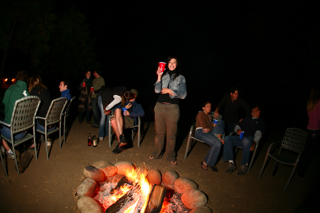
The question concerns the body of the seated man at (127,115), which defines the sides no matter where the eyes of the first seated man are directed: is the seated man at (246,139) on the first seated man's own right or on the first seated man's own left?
on the first seated man's own left

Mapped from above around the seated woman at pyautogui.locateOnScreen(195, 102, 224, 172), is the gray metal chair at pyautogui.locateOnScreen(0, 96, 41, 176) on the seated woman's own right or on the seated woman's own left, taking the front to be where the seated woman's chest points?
on the seated woman's own right

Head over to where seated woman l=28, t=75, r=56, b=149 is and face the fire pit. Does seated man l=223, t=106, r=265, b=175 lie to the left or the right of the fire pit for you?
left

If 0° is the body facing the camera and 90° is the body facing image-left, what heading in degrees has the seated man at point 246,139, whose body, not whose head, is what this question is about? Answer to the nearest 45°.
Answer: approximately 45°

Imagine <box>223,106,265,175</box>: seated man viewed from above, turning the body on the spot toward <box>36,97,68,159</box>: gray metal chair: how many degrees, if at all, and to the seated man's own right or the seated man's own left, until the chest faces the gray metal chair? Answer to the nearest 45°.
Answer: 0° — they already face it
